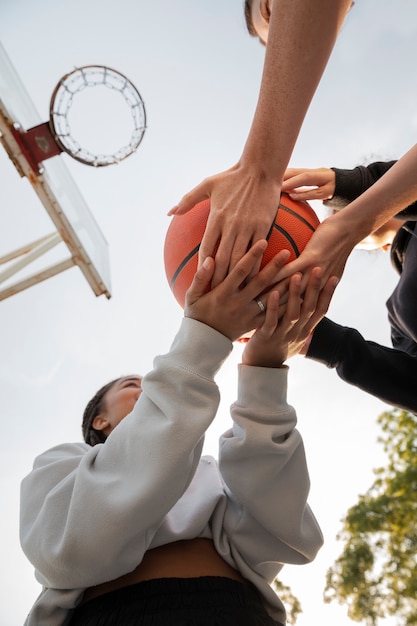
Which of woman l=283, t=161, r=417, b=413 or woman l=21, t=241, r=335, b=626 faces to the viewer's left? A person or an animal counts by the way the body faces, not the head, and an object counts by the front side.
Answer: woman l=283, t=161, r=417, b=413

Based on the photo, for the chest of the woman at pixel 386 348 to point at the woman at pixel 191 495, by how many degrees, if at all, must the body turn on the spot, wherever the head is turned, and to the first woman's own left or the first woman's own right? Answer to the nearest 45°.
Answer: approximately 45° to the first woman's own left

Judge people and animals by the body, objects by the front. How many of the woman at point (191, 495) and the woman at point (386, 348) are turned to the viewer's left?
1

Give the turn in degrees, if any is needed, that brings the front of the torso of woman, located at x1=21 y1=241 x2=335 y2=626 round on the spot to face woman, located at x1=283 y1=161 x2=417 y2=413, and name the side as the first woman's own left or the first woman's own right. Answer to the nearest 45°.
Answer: approximately 90° to the first woman's own left

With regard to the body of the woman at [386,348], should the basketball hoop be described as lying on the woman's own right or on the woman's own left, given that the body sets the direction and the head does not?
on the woman's own right

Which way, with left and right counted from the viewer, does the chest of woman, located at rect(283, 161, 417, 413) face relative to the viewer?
facing to the left of the viewer
